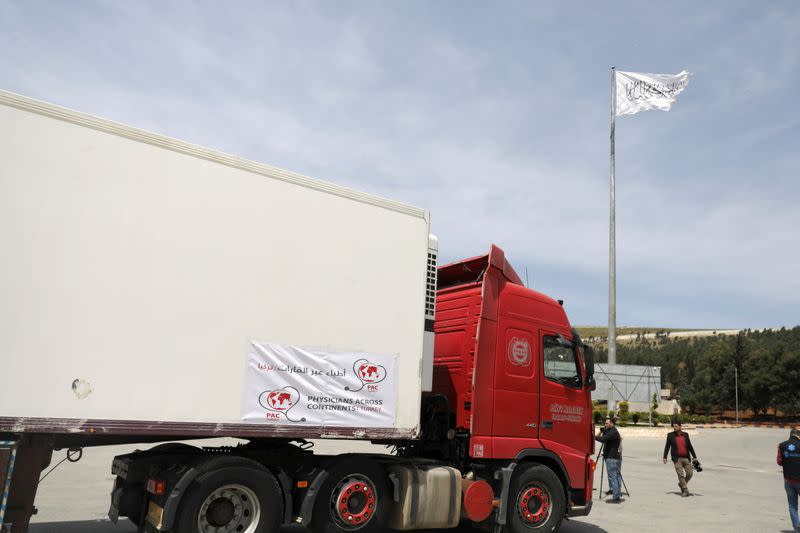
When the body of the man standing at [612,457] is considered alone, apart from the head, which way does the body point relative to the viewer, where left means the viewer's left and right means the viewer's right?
facing to the left of the viewer

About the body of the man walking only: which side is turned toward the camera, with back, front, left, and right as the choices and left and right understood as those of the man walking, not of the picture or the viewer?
front

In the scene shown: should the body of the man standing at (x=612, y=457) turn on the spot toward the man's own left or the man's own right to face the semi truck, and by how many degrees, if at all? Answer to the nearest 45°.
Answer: approximately 45° to the man's own left

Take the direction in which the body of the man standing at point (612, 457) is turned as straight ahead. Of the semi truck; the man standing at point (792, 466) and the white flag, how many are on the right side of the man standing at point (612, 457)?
1

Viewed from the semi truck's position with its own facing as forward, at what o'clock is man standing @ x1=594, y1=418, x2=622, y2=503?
The man standing is roughly at 12 o'clock from the semi truck.

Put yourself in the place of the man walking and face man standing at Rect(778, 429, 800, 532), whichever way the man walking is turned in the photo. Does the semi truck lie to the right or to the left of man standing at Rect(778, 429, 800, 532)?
right

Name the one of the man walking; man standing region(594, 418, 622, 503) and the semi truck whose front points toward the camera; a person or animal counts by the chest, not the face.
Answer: the man walking

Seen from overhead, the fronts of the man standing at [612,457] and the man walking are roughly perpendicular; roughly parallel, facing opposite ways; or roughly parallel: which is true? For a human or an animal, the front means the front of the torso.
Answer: roughly perpendicular

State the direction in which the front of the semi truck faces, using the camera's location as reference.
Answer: facing away from the viewer and to the right of the viewer

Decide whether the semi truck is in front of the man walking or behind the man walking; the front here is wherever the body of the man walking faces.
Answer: in front

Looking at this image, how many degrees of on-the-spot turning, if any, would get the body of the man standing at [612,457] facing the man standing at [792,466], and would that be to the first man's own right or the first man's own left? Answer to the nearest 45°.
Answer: approximately 135° to the first man's own left

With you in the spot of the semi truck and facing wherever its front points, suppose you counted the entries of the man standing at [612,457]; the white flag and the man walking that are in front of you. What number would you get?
3

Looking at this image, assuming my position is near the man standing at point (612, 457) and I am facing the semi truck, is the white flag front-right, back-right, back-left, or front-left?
back-right

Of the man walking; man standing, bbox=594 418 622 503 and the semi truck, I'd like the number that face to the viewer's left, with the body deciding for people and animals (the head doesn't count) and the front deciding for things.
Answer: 1
